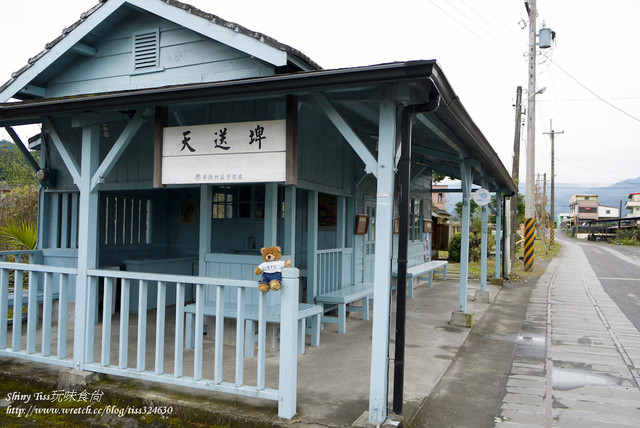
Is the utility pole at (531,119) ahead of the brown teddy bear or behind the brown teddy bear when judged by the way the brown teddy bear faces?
behind

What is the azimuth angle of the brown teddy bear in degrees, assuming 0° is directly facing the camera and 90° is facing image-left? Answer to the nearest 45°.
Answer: approximately 0°

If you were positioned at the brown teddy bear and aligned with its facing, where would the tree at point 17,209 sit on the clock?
The tree is roughly at 5 o'clock from the brown teddy bear.

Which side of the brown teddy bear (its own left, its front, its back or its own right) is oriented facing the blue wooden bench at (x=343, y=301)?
back

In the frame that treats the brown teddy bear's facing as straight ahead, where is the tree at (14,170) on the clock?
The tree is roughly at 5 o'clock from the brown teddy bear.

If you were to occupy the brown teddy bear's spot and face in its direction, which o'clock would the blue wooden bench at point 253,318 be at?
The blue wooden bench is roughly at 6 o'clock from the brown teddy bear.

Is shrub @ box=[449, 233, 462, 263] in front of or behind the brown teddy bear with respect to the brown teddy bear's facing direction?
behind

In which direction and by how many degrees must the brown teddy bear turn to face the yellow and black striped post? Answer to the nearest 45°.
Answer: approximately 135° to its left
